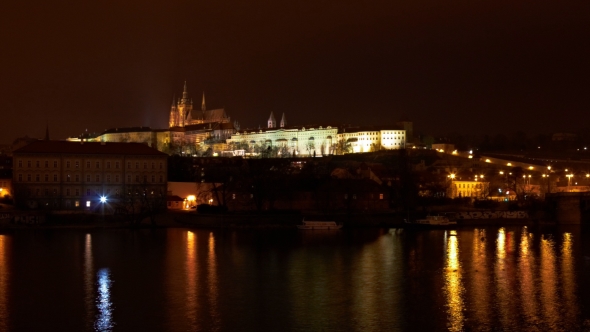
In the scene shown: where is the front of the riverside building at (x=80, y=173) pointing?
toward the camera

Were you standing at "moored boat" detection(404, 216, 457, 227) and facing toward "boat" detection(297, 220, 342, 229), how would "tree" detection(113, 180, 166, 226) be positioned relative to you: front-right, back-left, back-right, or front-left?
front-right

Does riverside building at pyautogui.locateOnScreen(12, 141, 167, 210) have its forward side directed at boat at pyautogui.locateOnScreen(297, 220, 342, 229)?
no
